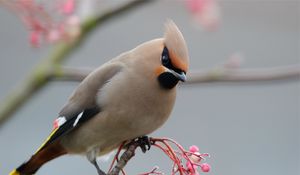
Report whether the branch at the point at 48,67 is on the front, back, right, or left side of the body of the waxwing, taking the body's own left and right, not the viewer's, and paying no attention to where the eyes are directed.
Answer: back

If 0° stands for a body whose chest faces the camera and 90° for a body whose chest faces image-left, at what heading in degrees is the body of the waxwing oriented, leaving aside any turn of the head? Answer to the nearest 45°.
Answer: approximately 315°
